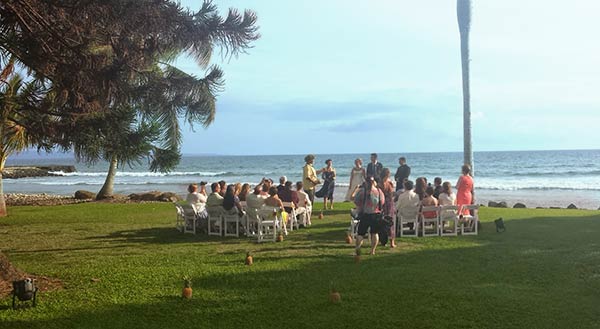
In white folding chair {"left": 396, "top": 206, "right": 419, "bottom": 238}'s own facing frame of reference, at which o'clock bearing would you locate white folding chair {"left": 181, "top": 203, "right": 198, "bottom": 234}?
white folding chair {"left": 181, "top": 203, "right": 198, "bottom": 234} is roughly at 9 o'clock from white folding chair {"left": 396, "top": 206, "right": 419, "bottom": 238}.

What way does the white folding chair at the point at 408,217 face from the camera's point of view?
away from the camera

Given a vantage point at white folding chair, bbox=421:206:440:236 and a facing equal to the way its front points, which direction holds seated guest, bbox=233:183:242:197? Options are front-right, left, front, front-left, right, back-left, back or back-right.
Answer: left

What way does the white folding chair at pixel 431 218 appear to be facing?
away from the camera

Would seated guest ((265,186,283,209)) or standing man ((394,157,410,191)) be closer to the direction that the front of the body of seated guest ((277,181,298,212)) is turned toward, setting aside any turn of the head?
the standing man

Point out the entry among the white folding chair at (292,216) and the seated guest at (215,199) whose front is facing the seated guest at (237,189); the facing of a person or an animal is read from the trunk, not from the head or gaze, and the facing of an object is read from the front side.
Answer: the seated guest at (215,199)

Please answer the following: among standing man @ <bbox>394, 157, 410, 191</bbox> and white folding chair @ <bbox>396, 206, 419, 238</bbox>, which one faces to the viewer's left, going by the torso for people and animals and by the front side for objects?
the standing man

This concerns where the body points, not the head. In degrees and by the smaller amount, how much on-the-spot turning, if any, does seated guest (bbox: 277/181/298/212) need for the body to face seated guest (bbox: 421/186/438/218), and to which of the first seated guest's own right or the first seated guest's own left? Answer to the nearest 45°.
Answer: approximately 90° to the first seated guest's own right

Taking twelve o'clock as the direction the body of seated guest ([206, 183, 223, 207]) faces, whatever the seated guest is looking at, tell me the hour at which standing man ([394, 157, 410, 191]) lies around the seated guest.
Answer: The standing man is roughly at 1 o'clock from the seated guest.

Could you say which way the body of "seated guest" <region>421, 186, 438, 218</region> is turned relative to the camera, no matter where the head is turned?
away from the camera

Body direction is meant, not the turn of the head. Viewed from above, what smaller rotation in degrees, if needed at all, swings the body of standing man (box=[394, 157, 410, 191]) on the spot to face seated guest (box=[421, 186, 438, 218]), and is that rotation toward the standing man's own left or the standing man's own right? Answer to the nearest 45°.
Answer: approximately 90° to the standing man's own left

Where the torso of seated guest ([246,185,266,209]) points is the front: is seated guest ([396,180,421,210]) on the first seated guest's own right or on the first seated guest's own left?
on the first seated guest's own right

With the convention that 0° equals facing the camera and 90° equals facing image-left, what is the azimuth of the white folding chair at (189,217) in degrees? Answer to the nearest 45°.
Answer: approximately 225°
